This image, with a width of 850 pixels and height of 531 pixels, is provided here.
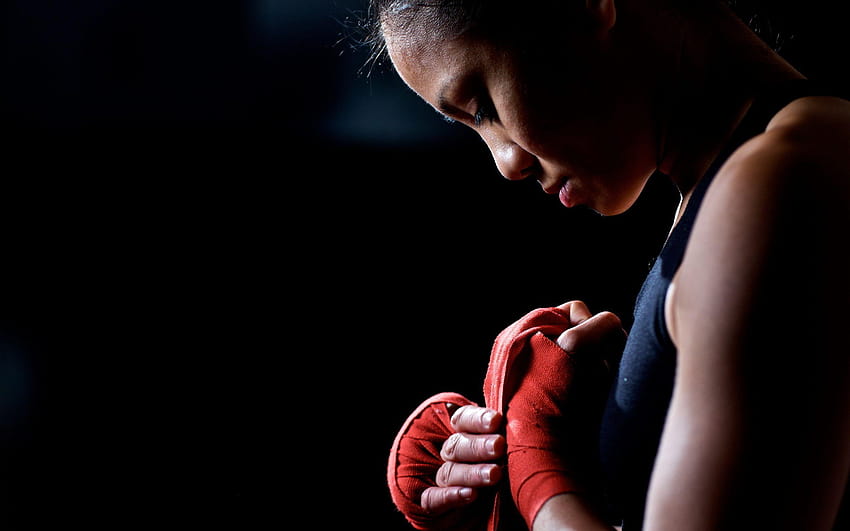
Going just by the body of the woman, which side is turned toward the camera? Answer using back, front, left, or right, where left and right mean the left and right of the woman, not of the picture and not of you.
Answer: left
